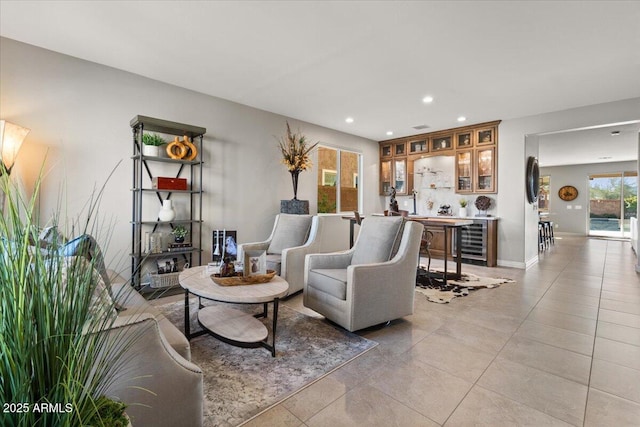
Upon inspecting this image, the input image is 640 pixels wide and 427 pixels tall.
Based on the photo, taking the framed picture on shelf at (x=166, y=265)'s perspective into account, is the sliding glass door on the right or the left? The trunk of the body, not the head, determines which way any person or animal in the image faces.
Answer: on its left

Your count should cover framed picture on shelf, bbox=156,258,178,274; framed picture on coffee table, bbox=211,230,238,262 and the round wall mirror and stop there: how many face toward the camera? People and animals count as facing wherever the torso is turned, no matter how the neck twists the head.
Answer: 2

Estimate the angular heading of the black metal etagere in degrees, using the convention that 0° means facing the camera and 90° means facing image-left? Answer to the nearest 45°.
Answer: approximately 315°

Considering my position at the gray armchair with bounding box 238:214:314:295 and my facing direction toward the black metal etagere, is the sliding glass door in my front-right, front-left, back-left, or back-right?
back-right

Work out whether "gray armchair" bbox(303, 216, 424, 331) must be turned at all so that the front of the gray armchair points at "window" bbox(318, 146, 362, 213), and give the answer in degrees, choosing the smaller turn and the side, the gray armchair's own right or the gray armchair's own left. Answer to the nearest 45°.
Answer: approximately 135° to the gray armchair's own right
